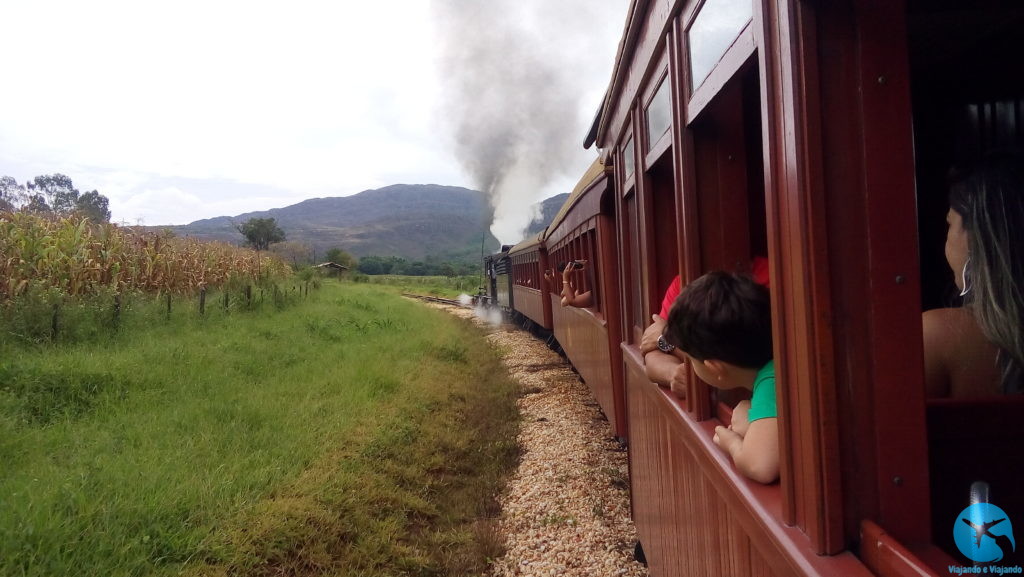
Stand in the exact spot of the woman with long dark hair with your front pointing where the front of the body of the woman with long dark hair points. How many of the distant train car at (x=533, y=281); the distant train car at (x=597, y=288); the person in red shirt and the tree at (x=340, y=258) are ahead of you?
4

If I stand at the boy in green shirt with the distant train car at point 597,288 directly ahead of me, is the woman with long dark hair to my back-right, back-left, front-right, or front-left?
back-right

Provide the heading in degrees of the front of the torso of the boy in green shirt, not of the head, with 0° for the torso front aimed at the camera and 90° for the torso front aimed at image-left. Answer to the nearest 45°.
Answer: approximately 90°

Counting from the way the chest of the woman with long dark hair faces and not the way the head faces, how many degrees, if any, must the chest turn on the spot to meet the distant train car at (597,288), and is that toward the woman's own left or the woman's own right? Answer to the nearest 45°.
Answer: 0° — they already face it

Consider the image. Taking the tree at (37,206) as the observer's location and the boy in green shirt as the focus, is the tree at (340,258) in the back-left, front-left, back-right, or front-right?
back-left

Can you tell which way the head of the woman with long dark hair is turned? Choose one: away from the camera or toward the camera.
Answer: away from the camera

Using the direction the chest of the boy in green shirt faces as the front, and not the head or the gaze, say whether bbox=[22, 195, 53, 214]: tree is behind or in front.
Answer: in front

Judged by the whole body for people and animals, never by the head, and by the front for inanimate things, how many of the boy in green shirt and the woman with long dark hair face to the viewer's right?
0

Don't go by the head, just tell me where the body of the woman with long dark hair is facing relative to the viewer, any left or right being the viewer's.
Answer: facing away from the viewer and to the left of the viewer

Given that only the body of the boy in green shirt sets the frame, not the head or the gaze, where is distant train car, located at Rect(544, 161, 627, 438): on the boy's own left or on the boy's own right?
on the boy's own right
